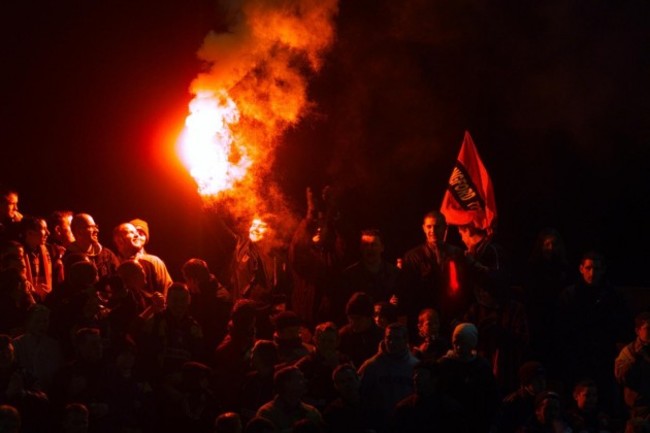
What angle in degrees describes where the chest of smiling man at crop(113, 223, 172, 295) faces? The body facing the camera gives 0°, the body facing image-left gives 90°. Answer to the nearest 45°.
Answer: approximately 315°

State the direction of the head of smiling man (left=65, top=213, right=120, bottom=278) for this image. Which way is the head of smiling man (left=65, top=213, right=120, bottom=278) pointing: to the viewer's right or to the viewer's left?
to the viewer's right

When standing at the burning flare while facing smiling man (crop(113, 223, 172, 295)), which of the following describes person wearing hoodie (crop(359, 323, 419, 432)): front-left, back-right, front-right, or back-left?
back-left

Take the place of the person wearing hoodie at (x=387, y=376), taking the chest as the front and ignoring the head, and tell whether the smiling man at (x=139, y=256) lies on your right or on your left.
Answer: on your right

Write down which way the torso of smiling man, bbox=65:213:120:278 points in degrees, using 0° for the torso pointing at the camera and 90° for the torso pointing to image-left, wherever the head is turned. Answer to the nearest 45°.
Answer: approximately 315°

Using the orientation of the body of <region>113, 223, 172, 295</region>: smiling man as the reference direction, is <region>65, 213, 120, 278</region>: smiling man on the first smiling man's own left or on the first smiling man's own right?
on the first smiling man's own right
